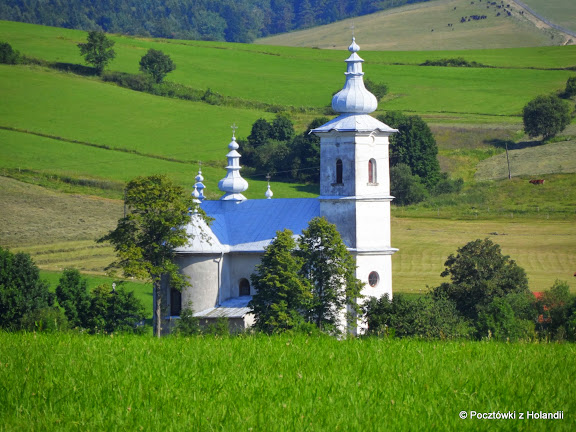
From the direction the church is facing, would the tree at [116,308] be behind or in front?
behind

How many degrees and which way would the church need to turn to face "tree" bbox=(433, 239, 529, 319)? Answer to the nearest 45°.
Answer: approximately 45° to its left

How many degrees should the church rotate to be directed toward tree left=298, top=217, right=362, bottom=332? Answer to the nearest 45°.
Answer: approximately 45° to its right

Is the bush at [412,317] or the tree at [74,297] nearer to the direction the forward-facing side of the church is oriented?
the bush

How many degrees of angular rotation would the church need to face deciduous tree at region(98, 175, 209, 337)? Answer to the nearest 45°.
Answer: approximately 135° to its right

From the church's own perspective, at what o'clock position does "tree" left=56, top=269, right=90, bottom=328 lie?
The tree is roughly at 5 o'clock from the church.
